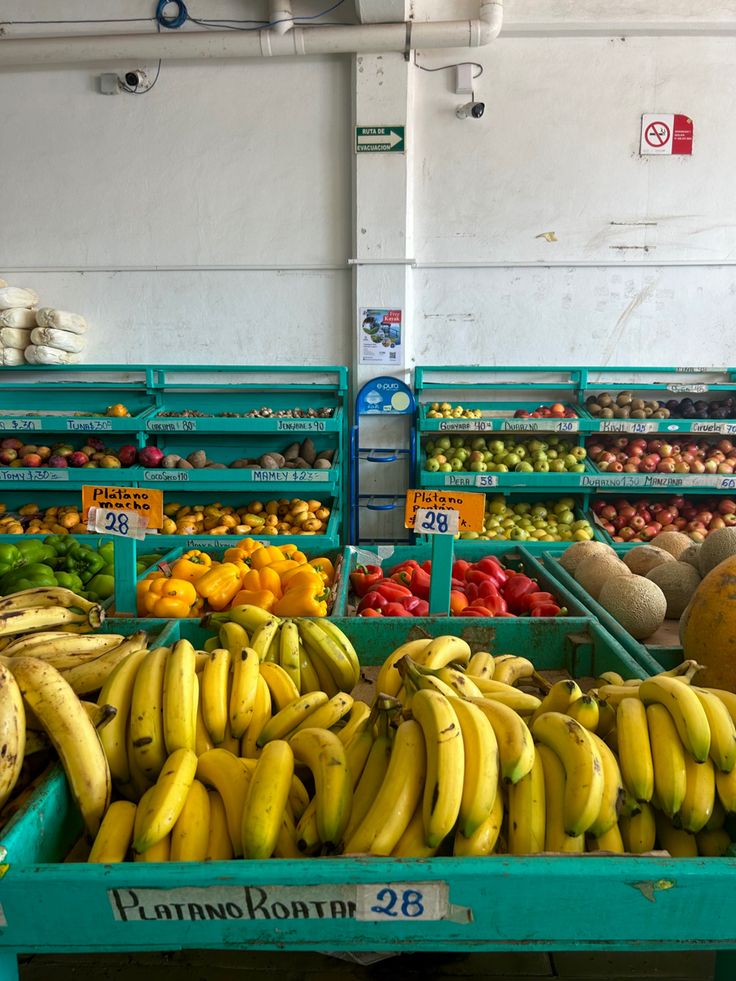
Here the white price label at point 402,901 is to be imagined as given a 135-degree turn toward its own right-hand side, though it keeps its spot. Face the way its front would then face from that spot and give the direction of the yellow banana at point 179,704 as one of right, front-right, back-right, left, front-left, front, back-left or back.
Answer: front

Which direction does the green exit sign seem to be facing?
toward the camera

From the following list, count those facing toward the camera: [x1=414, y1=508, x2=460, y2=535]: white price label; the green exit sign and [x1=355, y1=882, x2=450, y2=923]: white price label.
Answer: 3

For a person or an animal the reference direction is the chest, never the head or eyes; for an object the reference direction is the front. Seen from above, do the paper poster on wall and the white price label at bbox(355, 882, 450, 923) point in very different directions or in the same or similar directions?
same or similar directions

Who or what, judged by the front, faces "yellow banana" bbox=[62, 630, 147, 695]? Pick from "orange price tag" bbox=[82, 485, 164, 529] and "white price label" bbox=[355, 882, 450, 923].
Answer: the orange price tag

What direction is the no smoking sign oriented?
toward the camera

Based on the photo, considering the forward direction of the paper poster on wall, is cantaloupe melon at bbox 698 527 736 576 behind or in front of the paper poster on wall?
in front

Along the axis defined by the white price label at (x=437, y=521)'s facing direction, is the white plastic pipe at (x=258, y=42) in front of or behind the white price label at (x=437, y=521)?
behind

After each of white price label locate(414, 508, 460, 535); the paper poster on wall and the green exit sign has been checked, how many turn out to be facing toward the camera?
3

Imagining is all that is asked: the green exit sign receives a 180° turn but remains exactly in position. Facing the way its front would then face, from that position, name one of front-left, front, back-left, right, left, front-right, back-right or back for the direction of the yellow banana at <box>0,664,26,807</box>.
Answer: back

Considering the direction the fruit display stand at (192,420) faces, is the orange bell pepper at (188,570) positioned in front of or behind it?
in front

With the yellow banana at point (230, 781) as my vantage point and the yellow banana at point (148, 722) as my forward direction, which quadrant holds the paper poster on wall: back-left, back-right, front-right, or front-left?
front-right

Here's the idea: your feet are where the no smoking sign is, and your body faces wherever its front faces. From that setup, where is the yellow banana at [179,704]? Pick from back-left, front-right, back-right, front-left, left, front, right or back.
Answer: front

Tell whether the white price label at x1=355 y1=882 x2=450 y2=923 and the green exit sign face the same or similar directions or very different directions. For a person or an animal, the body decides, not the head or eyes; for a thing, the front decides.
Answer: same or similar directions

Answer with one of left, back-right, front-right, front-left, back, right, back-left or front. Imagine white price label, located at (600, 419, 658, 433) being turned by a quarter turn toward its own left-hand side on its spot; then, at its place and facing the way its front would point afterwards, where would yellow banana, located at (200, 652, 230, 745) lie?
right
